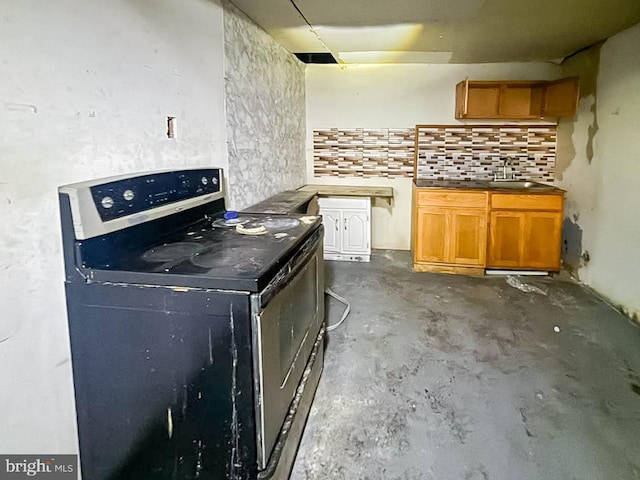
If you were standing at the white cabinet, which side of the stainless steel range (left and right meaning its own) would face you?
left

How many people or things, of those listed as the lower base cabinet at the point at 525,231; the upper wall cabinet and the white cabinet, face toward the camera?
3

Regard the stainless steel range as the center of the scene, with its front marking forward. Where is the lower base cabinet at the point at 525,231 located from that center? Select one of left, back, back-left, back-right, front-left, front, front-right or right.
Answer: left

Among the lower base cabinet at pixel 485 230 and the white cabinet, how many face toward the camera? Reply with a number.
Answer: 2

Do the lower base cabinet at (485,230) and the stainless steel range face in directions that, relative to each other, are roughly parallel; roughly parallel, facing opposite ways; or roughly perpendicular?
roughly perpendicular

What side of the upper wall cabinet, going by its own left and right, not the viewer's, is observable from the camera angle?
front

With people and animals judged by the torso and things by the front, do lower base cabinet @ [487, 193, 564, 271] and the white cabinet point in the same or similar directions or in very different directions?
same or similar directions

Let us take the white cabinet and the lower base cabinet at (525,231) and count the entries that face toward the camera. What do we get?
2

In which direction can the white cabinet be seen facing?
toward the camera

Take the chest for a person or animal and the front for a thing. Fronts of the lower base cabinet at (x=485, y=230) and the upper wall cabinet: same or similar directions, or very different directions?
same or similar directions

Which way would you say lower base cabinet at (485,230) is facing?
toward the camera

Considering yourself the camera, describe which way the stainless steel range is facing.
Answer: facing the viewer and to the right of the viewer
